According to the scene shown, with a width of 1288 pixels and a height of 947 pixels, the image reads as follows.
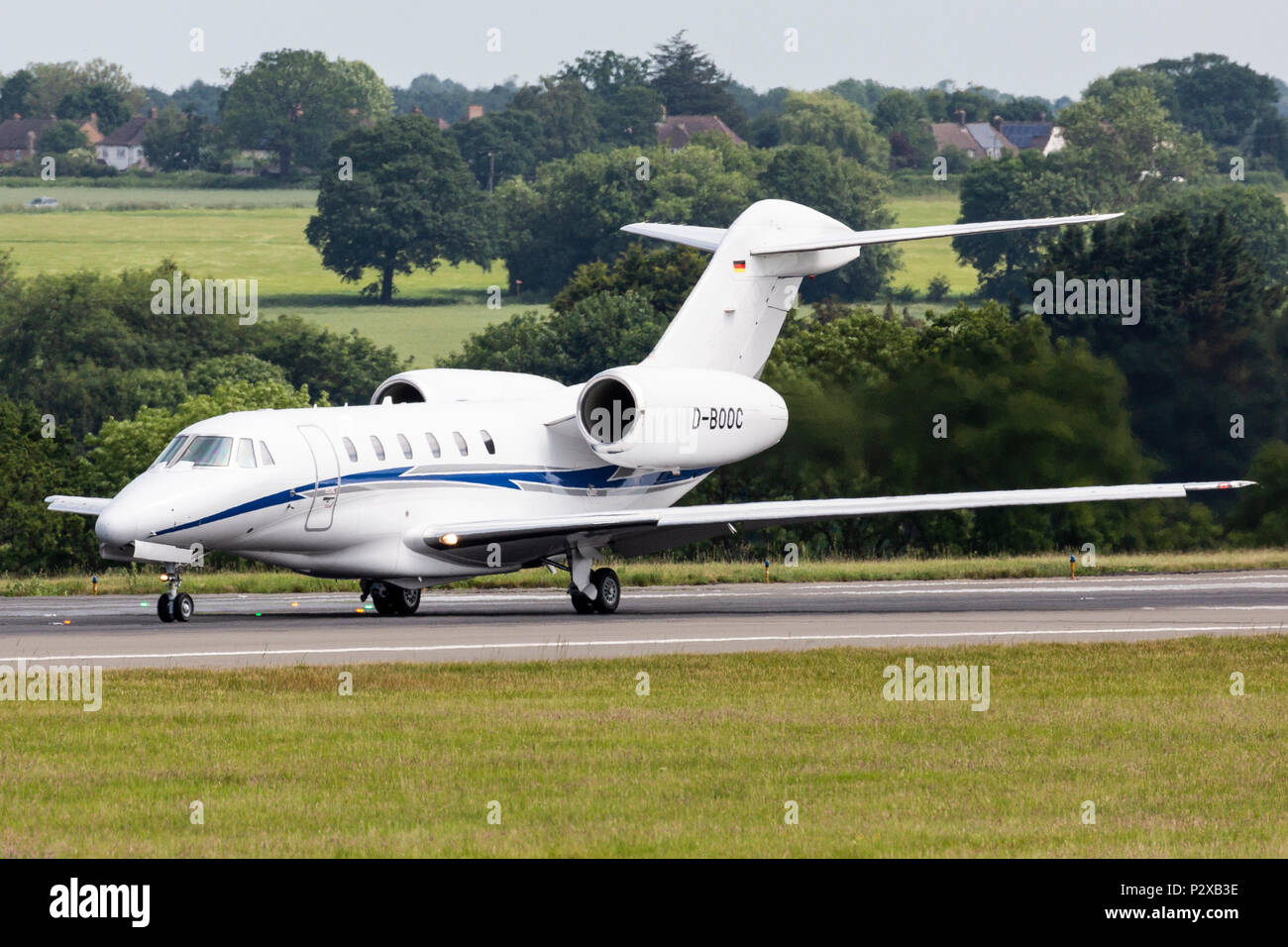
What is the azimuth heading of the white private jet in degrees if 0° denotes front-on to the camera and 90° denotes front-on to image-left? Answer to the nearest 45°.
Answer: approximately 45°
